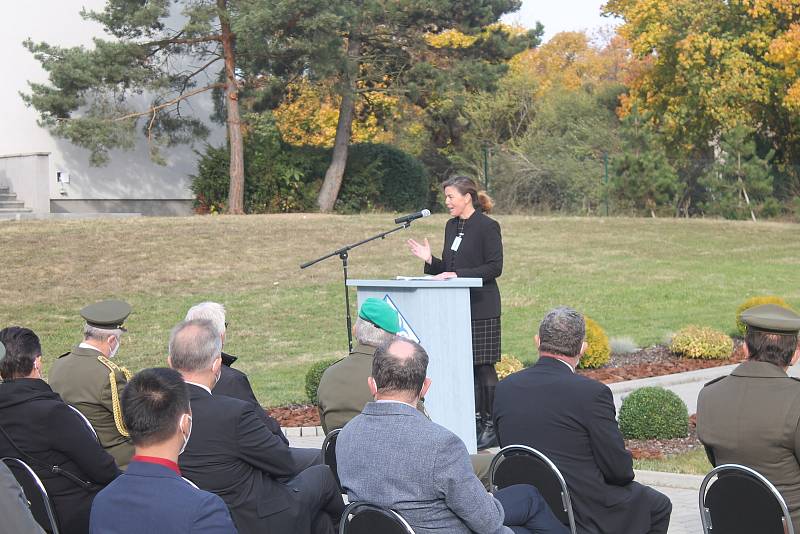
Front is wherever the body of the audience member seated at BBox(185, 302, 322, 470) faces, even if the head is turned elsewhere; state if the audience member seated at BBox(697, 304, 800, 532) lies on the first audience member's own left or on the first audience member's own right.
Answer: on the first audience member's own right

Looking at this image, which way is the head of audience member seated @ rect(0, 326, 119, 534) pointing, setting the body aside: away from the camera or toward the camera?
away from the camera

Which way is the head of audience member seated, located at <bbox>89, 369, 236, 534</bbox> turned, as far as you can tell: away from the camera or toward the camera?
away from the camera

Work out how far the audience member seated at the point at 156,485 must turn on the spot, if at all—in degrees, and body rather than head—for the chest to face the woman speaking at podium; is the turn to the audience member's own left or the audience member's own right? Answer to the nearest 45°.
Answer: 0° — they already face them

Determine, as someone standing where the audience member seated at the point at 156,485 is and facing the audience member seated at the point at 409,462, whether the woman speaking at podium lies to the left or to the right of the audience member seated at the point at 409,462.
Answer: left

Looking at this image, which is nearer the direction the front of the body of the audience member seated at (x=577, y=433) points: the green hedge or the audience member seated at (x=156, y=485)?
the green hedge

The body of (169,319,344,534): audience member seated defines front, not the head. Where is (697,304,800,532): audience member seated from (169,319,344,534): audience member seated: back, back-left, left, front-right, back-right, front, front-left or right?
front-right

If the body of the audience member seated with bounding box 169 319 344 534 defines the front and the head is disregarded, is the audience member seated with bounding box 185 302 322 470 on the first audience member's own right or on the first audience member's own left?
on the first audience member's own left

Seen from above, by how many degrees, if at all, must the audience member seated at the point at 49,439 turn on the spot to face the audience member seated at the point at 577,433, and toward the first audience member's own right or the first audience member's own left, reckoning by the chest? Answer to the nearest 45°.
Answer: approximately 90° to the first audience member's own right

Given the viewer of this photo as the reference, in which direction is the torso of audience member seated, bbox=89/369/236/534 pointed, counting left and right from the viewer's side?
facing away from the viewer and to the right of the viewer

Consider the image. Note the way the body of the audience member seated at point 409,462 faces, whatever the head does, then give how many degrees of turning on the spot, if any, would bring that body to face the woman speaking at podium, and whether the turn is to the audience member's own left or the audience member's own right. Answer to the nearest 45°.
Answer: approximately 45° to the audience member's own left

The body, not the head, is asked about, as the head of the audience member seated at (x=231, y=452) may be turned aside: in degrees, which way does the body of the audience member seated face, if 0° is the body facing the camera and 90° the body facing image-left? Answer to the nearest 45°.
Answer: approximately 225°
